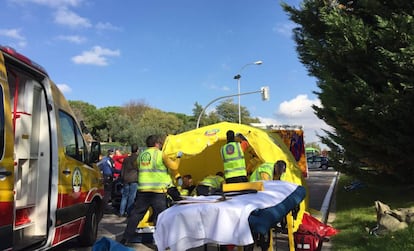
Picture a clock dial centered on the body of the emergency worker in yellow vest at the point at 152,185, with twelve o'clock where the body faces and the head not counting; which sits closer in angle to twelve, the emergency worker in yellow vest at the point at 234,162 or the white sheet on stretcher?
the emergency worker in yellow vest

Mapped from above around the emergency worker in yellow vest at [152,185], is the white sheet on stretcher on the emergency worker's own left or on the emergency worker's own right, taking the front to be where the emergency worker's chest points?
on the emergency worker's own right

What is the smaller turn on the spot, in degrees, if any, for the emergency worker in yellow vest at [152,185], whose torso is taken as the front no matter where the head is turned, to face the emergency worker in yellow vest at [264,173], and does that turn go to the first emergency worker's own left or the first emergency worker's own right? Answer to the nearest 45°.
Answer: approximately 45° to the first emergency worker's own right

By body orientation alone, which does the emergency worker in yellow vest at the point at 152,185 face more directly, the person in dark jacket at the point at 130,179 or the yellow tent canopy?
the yellow tent canopy

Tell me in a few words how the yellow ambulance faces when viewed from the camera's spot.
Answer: facing away from the viewer and to the right of the viewer

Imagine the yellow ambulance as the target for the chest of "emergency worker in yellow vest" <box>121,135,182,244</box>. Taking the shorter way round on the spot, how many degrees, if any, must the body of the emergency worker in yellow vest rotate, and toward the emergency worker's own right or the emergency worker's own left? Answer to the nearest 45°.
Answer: approximately 180°

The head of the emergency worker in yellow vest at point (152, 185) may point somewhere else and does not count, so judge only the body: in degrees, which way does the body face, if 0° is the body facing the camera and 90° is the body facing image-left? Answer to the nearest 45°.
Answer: approximately 225°
